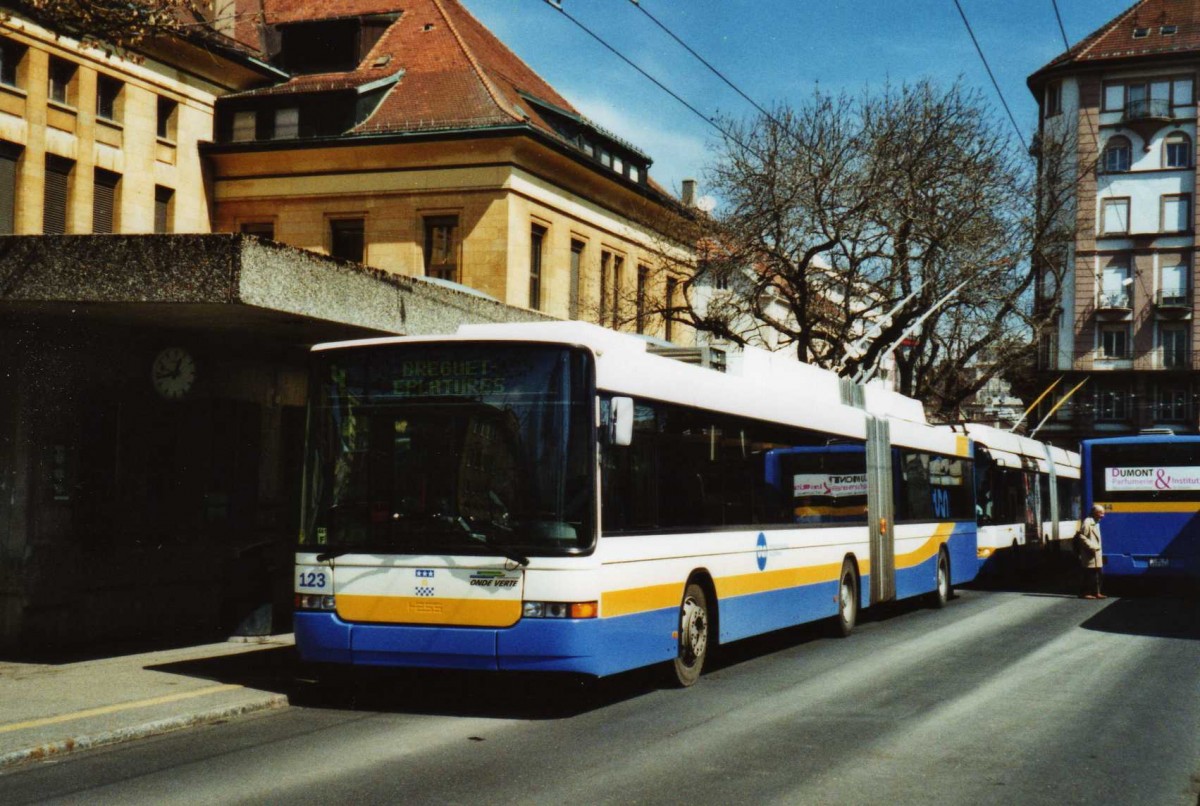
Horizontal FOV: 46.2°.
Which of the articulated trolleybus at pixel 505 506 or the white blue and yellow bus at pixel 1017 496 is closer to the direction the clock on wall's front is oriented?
the articulated trolleybus

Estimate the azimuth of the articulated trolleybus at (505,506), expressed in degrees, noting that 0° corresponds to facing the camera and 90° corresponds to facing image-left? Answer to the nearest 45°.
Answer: approximately 45°

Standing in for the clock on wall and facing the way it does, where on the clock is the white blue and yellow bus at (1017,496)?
The white blue and yellow bus is roughly at 8 o'clock from the clock on wall.

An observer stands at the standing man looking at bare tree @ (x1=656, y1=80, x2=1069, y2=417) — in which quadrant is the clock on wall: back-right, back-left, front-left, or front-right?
back-left

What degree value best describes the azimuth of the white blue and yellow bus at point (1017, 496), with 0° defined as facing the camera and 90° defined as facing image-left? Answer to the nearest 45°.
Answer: approximately 45°

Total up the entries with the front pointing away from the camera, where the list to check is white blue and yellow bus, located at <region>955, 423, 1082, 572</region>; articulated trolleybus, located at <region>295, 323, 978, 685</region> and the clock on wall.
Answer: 0

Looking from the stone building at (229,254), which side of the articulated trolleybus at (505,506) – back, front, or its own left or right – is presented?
right

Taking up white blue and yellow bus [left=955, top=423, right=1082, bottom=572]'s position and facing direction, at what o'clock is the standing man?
The standing man is roughly at 10 o'clock from the white blue and yellow bus.

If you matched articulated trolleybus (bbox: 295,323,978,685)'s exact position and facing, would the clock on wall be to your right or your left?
on your right

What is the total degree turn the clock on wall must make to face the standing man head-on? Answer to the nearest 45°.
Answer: approximately 90° to its left

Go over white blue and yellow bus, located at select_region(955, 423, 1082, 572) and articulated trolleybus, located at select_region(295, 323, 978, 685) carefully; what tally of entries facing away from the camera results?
0

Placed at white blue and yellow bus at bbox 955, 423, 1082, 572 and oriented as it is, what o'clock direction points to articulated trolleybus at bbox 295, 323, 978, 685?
The articulated trolleybus is roughly at 11 o'clock from the white blue and yellow bus.

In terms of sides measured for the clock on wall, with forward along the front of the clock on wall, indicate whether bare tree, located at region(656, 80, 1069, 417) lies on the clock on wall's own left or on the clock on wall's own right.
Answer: on the clock on wall's own left

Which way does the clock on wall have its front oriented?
toward the camera
